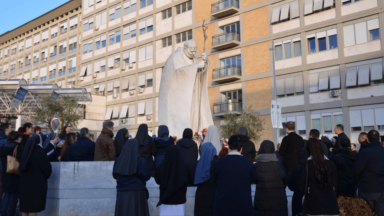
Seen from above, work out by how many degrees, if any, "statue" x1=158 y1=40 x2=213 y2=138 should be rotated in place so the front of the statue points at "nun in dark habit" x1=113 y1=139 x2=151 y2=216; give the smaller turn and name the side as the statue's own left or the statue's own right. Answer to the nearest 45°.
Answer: approximately 45° to the statue's own right

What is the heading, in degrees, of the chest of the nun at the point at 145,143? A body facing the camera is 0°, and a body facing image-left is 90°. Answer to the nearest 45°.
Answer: approximately 180°

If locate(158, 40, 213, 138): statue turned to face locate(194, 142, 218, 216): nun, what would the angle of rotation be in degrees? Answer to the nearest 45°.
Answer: approximately 45° to its right

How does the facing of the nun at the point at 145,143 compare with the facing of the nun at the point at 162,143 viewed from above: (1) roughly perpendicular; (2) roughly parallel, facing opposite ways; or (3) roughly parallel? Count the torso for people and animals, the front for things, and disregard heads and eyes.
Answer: roughly parallel

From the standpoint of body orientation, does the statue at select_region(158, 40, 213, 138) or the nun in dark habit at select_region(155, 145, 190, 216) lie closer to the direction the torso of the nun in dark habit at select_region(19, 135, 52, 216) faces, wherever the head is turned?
the statue

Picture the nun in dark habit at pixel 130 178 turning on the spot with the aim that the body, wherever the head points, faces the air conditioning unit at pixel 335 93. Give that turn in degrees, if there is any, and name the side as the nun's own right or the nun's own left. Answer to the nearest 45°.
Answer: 0° — they already face it

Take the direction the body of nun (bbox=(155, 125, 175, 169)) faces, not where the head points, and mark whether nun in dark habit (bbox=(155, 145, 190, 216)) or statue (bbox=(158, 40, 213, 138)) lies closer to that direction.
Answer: the statue

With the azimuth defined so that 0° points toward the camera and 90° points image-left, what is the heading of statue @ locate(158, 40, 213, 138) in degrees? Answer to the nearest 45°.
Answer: approximately 315°

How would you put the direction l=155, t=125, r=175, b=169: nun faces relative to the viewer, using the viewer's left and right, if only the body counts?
facing away from the viewer

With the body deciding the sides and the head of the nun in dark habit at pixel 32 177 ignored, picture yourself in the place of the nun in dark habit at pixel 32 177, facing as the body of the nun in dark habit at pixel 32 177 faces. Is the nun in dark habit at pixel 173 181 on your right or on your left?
on your right

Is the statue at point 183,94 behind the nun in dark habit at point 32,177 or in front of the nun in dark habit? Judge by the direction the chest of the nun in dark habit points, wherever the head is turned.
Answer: in front

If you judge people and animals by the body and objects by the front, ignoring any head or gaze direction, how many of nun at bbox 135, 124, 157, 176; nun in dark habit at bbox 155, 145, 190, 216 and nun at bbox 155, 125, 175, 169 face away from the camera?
3

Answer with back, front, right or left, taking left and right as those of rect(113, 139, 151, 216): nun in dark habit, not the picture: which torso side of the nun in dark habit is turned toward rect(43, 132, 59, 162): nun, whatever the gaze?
left

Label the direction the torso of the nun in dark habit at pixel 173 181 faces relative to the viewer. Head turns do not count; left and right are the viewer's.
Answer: facing away from the viewer
